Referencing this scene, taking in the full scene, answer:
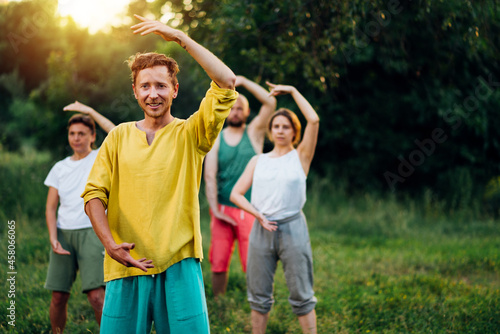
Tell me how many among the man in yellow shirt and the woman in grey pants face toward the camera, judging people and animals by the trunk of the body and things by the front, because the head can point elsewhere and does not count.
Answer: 2

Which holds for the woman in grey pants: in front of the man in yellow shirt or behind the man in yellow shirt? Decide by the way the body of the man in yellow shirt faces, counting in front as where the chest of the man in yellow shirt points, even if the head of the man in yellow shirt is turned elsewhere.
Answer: behind

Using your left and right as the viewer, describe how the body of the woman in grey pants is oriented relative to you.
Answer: facing the viewer

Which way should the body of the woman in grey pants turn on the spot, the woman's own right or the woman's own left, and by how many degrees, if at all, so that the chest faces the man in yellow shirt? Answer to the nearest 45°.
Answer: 0° — they already face them
